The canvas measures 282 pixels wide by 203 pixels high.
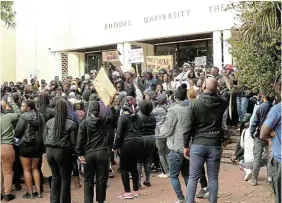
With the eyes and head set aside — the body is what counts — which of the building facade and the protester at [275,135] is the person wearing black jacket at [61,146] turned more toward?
the building facade

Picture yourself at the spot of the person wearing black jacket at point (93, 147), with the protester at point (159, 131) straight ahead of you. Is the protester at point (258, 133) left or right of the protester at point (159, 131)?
right

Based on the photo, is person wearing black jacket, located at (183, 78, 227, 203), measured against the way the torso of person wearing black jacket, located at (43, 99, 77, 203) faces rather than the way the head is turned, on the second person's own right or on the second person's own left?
on the second person's own right

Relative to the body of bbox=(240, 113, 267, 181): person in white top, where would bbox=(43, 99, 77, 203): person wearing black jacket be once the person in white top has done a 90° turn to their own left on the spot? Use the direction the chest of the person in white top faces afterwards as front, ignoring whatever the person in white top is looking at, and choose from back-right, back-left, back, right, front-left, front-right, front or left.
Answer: front-right

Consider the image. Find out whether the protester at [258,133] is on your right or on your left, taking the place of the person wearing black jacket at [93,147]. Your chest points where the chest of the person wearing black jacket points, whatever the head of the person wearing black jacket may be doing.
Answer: on your right

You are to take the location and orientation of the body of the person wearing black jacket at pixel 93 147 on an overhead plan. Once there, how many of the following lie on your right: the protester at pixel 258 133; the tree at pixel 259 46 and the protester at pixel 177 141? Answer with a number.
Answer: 3

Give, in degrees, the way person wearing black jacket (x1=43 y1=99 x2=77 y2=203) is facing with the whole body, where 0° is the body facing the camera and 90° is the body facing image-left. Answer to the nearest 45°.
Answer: approximately 180°

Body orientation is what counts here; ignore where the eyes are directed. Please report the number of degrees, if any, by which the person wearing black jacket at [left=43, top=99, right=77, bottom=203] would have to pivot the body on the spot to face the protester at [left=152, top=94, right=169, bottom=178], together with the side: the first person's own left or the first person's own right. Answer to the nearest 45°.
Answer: approximately 45° to the first person's own right

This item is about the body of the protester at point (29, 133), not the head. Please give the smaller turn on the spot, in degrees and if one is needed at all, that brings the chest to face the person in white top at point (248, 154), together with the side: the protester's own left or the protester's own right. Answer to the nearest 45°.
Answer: approximately 135° to the protester's own right

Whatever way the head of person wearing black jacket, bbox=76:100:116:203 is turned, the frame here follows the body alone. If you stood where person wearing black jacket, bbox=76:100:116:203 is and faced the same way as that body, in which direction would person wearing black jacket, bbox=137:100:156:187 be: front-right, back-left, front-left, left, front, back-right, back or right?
front-right

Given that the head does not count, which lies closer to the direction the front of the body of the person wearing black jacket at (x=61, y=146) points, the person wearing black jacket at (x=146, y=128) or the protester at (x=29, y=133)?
the protester

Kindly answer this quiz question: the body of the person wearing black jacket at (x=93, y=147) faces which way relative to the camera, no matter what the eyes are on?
away from the camera
